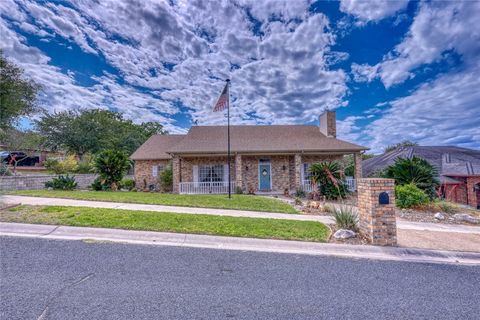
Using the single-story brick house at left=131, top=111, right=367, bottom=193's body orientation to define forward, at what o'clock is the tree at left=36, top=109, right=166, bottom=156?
The tree is roughly at 4 o'clock from the single-story brick house.

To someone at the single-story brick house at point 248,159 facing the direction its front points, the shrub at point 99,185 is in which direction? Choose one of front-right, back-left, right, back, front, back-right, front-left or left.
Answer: right

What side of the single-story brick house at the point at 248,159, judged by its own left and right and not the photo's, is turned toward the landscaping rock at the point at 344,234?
front

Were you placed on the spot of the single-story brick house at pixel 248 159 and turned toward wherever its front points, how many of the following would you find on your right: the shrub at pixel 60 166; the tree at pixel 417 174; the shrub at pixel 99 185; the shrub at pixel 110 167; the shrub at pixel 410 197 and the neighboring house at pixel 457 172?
3

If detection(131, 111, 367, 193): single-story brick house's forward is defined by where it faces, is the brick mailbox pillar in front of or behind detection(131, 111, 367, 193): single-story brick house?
in front

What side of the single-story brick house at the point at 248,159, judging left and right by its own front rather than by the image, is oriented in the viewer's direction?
front

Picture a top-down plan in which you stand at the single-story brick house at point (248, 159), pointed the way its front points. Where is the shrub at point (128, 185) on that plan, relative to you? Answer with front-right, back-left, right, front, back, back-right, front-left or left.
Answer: right

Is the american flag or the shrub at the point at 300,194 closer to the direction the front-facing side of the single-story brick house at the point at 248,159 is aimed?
the american flag

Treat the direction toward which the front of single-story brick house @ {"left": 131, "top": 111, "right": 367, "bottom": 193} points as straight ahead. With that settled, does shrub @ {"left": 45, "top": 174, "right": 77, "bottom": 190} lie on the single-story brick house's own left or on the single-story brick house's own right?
on the single-story brick house's own right

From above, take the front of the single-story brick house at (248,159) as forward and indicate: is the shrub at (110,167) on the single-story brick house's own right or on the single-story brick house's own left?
on the single-story brick house's own right

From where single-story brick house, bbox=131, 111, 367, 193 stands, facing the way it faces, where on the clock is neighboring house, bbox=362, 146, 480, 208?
The neighboring house is roughly at 9 o'clock from the single-story brick house.

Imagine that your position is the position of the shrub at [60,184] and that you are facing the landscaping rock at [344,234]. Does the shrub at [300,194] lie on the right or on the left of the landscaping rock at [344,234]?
left

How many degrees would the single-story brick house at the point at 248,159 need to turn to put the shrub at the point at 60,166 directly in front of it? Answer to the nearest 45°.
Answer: approximately 90° to its right

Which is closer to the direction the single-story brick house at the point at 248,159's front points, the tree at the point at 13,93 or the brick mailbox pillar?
the brick mailbox pillar

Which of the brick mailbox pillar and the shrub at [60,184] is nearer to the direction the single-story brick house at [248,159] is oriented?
the brick mailbox pillar

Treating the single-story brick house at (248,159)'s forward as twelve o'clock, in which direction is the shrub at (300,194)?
The shrub is roughly at 10 o'clock from the single-story brick house.
